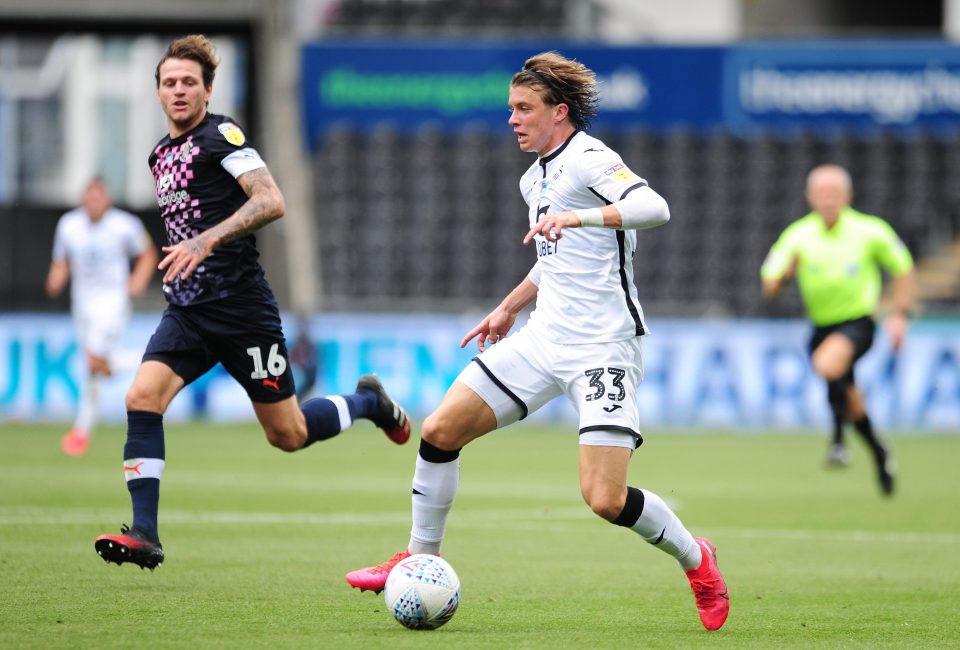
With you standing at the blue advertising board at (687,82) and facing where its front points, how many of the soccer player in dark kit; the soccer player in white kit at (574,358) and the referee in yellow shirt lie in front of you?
3

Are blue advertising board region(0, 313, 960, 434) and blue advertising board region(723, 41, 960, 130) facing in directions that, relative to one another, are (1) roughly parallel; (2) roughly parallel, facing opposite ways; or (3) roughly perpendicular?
roughly parallel

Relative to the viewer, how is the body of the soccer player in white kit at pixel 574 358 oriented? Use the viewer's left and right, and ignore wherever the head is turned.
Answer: facing the viewer and to the left of the viewer

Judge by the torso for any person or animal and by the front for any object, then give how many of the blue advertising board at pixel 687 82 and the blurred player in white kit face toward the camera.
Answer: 2

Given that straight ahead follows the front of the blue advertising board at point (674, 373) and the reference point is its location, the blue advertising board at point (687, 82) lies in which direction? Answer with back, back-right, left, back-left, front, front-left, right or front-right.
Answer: back

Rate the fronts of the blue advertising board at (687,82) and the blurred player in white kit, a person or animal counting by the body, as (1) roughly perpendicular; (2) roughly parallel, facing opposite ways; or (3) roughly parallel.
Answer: roughly parallel

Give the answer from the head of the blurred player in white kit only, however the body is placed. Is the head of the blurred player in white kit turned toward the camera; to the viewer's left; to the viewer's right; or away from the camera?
toward the camera

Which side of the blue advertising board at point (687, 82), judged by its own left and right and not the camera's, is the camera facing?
front

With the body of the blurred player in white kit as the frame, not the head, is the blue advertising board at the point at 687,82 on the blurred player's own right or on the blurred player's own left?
on the blurred player's own left

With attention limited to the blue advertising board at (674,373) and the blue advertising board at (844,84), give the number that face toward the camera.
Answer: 2

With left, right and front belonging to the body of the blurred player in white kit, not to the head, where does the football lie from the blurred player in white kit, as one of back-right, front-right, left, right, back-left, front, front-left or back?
front

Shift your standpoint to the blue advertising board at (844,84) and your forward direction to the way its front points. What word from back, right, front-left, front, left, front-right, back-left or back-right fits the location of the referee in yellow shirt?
front

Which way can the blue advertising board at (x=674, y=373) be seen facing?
toward the camera

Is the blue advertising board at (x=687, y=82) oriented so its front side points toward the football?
yes

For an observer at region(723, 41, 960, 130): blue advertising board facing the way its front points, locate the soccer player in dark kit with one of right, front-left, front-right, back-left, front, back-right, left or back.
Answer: front

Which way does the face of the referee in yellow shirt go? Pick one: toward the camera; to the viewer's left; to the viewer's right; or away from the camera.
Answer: toward the camera

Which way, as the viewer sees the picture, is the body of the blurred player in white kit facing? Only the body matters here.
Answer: toward the camera
